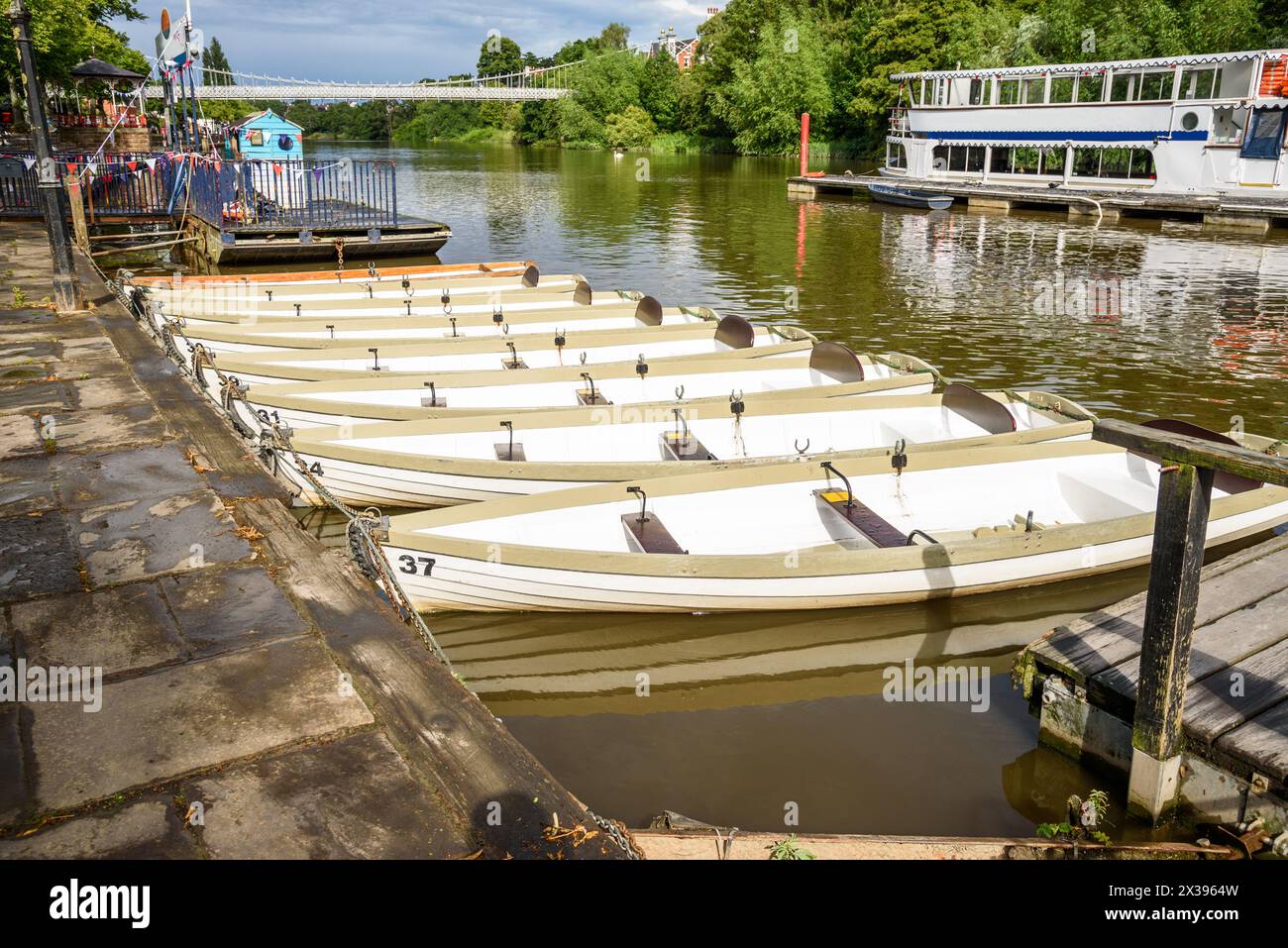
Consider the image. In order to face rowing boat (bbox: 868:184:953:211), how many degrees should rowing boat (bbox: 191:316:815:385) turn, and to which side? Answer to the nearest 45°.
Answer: approximately 135° to its right

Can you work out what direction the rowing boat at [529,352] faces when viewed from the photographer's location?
facing to the left of the viewer

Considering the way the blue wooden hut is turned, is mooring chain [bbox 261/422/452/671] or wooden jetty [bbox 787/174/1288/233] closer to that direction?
the mooring chain

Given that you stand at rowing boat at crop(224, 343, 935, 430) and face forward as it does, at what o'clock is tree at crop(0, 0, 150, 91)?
The tree is roughly at 2 o'clock from the rowing boat.

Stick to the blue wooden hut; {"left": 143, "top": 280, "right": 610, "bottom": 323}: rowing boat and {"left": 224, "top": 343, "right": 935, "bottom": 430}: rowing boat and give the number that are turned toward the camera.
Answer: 1

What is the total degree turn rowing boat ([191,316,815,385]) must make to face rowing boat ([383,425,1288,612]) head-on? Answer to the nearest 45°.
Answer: approximately 90° to its left

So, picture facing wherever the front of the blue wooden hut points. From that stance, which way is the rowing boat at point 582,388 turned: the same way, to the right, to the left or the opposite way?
to the right

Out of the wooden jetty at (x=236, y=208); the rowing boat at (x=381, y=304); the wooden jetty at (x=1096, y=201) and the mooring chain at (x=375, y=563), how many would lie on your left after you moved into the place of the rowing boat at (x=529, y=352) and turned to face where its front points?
1

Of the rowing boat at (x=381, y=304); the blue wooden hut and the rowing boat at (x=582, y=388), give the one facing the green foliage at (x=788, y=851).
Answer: the blue wooden hut

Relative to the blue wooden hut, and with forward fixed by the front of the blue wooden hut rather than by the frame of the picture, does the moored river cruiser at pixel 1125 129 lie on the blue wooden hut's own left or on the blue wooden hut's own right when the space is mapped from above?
on the blue wooden hut's own left

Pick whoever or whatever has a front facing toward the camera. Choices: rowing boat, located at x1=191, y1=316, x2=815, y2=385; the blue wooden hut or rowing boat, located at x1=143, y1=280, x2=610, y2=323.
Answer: the blue wooden hut

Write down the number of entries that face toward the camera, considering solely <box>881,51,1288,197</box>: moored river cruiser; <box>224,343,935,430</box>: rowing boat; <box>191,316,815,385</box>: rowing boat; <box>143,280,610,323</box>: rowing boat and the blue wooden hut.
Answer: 1

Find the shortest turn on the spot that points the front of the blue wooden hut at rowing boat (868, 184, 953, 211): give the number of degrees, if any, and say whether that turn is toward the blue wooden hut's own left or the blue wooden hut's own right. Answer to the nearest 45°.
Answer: approximately 90° to the blue wooden hut's own left

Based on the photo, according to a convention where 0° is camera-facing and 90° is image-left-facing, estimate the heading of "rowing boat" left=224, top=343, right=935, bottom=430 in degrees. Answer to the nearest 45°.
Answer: approximately 90°
